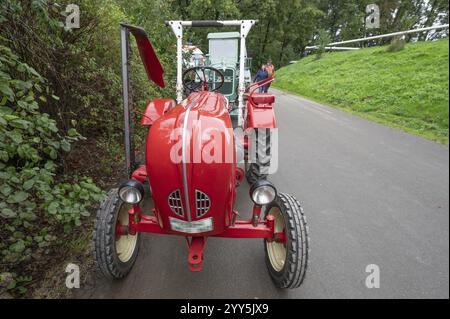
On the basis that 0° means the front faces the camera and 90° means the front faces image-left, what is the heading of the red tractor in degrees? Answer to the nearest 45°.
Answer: approximately 0°

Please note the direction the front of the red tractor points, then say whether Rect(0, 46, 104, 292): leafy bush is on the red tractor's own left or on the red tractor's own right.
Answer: on the red tractor's own right
